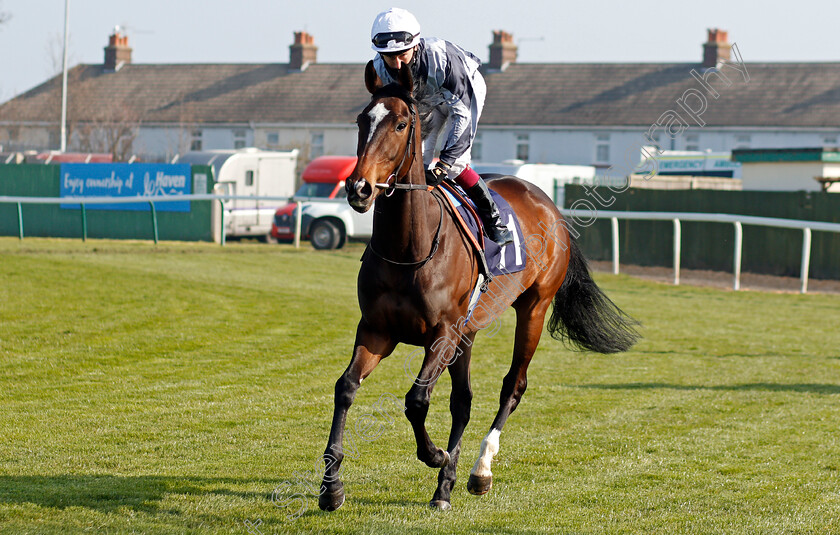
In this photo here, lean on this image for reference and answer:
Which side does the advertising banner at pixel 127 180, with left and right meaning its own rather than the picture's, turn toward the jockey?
front

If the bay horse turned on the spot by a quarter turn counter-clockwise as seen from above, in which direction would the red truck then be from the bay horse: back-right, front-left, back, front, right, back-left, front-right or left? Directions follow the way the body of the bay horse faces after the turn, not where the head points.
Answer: back-left

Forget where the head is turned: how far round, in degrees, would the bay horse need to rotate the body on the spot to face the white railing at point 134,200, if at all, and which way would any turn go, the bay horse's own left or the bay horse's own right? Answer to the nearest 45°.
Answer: approximately 90° to the bay horse's own right

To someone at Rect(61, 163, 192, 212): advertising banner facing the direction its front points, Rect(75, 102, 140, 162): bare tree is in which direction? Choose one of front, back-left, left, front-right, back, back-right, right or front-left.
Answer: back

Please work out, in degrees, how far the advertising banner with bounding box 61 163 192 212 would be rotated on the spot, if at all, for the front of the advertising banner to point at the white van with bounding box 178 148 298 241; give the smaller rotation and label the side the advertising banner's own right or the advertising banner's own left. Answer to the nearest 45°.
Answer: approximately 135° to the advertising banner's own left

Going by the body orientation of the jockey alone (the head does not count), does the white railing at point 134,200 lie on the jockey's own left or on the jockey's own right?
on the jockey's own right

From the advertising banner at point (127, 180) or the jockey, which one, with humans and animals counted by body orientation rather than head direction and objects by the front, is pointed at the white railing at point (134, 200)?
the advertising banner

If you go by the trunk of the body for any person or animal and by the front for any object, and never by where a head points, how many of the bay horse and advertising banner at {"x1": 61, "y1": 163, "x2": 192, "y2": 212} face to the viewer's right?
0

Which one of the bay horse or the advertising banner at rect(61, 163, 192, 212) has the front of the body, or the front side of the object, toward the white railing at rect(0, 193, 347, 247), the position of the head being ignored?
the advertising banner

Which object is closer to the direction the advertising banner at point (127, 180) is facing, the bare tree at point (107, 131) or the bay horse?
the bay horse

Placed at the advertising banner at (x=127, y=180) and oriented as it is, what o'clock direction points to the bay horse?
The bay horse is roughly at 12 o'clock from the advertising banner.

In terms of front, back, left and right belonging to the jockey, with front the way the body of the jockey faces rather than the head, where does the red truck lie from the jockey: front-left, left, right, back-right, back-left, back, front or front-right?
back-right

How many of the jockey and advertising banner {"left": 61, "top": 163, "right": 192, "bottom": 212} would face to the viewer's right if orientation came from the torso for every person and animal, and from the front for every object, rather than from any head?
0

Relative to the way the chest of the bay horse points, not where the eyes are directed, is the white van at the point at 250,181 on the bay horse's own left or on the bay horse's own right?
on the bay horse's own right

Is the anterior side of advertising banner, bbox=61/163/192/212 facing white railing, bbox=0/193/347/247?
yes

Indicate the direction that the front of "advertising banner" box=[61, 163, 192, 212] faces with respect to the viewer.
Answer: facing the viewer

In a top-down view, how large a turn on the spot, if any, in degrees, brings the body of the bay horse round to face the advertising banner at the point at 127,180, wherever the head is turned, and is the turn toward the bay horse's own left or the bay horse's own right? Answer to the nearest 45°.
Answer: approximately 90° to the bay horse's own right

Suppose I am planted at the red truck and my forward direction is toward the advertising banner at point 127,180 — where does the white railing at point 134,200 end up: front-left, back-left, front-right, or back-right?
front-left

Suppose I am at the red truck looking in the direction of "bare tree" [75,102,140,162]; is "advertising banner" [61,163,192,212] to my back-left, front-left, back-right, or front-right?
front-left
